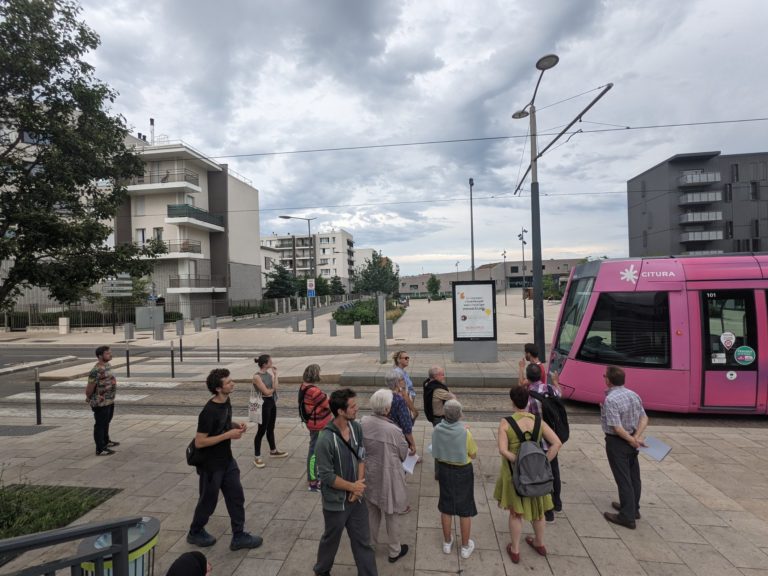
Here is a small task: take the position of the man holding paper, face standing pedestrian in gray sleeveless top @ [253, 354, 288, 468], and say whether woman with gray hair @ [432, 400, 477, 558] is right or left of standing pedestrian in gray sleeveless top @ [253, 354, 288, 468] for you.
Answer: left

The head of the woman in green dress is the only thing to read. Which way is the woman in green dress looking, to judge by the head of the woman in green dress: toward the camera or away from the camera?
away from the camera

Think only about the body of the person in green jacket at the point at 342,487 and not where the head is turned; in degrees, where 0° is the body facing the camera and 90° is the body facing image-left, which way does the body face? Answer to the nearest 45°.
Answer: approximately 315°

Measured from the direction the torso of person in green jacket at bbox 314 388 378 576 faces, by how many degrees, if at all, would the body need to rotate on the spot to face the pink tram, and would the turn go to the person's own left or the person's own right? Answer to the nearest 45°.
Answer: approximately 90° to the person's own left

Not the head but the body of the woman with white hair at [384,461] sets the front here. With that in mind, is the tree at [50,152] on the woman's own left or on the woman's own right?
on the woman's own left

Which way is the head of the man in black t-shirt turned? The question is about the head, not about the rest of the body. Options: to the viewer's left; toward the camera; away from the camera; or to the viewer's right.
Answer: to the viewer's right

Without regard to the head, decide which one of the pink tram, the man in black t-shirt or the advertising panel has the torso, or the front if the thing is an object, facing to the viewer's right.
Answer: the man in black t-shirt

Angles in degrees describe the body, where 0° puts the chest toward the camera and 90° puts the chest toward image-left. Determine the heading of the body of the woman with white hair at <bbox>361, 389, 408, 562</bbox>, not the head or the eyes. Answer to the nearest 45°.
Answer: approximately 225°

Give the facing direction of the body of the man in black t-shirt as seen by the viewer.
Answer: to the viewer's right

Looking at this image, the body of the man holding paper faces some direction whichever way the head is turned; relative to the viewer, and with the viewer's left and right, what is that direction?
facing away from the viewer and to the left of the viewer

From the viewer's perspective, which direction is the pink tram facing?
to the viewer's left

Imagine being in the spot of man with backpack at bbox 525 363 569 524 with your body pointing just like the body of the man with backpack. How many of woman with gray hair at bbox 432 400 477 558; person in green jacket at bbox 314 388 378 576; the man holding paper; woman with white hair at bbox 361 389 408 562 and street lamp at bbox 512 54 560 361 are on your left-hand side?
3
